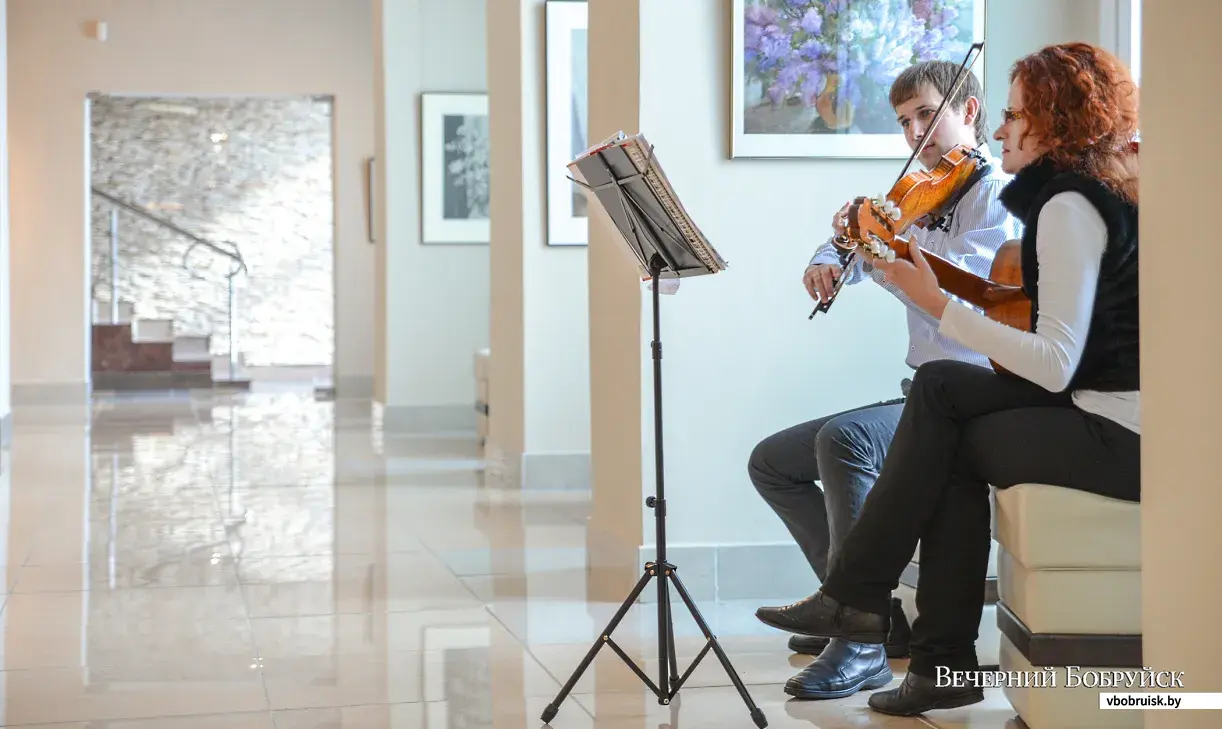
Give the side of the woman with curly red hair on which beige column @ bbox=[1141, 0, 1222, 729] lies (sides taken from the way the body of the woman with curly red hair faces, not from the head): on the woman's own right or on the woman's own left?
on the woman's own left

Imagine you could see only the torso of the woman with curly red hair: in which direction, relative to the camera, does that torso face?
to the viewer's left

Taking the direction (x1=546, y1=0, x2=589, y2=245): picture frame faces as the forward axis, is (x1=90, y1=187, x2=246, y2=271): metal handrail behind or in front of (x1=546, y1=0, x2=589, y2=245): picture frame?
behind

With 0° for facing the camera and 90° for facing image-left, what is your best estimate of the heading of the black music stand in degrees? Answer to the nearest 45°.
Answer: approximately 225°

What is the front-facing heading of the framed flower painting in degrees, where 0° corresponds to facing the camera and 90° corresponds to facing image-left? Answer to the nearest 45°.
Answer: approximately 0°

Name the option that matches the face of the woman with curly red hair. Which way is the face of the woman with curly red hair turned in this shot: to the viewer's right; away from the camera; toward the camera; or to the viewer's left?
to the viewer's left

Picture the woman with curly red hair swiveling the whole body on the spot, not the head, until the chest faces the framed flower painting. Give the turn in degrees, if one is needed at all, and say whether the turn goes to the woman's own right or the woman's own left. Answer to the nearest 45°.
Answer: approximately 90° to the woman's own right

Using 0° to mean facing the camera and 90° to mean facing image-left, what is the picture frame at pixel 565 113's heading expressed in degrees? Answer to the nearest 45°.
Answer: approximately 0°

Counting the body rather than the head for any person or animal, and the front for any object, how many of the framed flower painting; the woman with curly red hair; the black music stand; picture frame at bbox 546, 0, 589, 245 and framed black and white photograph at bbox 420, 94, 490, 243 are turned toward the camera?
3
